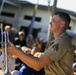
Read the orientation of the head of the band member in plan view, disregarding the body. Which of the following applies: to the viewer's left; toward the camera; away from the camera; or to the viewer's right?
to the viewer's left

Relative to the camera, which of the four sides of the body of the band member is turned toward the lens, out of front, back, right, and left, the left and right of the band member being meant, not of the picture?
left
